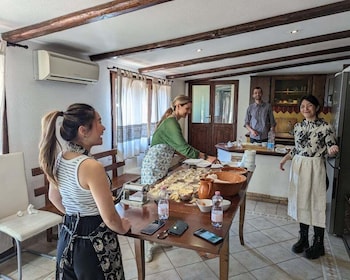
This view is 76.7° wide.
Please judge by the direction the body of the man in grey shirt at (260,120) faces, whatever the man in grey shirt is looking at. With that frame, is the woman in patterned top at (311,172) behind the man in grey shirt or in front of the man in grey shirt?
in front

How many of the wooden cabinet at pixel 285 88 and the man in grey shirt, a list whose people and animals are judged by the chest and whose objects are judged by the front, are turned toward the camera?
2

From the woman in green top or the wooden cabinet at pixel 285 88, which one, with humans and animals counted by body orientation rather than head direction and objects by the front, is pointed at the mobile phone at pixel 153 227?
the wooden cabinet

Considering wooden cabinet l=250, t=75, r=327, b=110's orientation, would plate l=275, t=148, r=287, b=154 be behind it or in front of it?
in front

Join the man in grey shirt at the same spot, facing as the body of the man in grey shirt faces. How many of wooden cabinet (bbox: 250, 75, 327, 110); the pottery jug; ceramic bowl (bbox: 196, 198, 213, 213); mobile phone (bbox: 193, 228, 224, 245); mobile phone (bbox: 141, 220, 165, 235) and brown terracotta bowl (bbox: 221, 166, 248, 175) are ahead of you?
5

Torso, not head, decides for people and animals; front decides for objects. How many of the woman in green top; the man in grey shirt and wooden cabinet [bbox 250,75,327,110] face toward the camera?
2

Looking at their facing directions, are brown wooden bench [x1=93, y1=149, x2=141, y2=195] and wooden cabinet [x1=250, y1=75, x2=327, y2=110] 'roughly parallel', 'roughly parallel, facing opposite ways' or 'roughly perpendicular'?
roughly perpendicular

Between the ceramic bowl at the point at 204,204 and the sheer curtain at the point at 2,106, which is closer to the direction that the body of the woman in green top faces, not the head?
the ceramic bowl

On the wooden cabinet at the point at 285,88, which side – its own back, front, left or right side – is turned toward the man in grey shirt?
front

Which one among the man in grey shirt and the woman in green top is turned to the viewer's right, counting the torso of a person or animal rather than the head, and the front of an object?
the woman in green top

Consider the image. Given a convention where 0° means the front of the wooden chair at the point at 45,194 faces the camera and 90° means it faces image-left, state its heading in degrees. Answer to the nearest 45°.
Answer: approximately 315°

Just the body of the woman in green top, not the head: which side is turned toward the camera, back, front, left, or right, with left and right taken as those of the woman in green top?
right

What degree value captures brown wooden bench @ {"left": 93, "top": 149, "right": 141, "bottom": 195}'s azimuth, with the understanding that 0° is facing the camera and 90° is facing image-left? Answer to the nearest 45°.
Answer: approximately 315°

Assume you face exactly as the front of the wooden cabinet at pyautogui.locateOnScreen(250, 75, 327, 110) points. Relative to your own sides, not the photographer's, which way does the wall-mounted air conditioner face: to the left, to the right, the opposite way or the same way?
to the left
